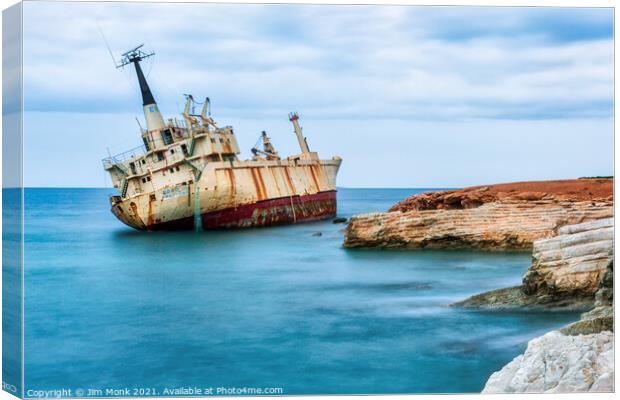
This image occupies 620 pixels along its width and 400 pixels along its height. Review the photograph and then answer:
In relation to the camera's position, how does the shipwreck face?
facing away from the viewer and to the right of the viewer

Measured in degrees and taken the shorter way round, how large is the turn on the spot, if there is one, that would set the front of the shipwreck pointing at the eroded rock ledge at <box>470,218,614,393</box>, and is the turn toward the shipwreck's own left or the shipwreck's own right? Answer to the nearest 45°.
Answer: approximately 135° to the shipwreck's own right

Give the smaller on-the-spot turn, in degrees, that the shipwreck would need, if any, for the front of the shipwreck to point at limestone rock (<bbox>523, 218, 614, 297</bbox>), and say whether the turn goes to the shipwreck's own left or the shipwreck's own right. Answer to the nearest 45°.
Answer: approximately 90° to the shipwreck's own right

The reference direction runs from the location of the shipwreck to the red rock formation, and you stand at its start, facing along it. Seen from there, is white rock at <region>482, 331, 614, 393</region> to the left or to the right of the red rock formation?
right

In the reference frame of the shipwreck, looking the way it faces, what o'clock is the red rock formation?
The red rock formation is roughly at 3 o'clock from the shipwreck.

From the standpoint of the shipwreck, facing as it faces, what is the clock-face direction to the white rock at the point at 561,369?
The white rock is roughly at 4 o'clock from the shipwreck.
